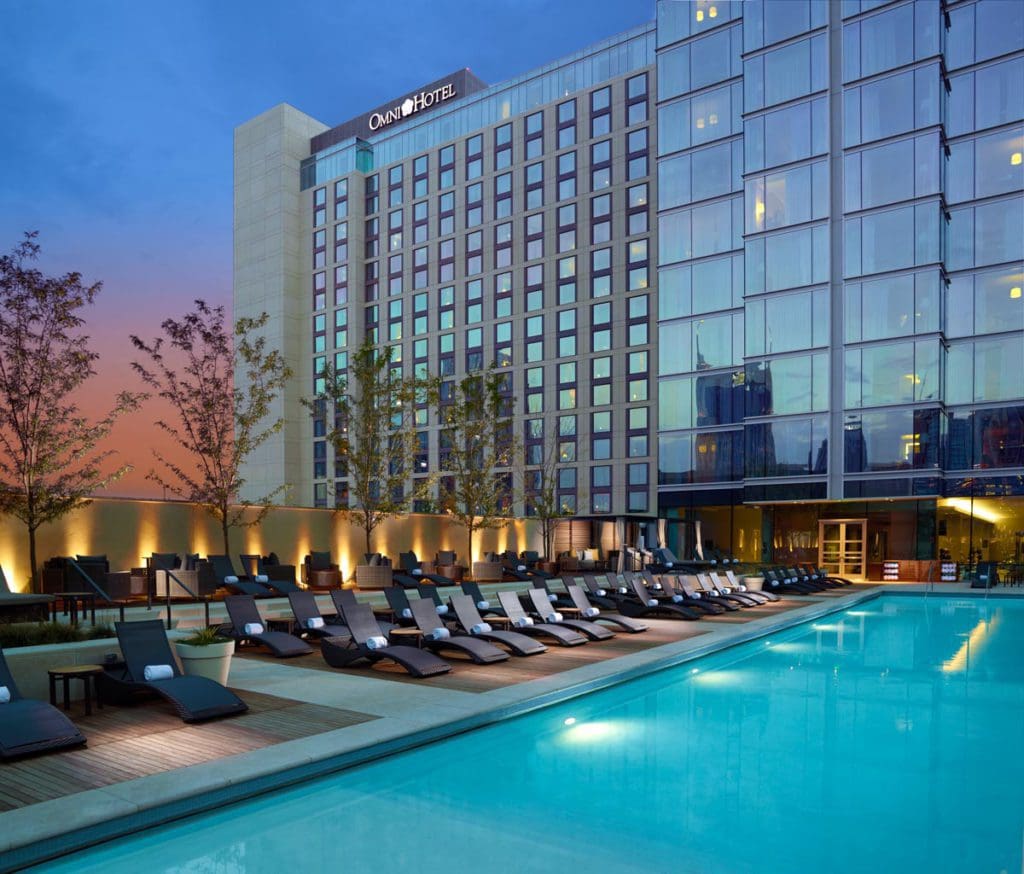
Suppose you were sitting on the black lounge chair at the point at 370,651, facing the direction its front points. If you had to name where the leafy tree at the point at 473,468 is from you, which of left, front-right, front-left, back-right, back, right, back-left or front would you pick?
back-left

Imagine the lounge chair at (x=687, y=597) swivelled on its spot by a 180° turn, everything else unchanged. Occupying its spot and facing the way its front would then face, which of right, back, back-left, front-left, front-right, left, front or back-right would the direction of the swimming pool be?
back-left

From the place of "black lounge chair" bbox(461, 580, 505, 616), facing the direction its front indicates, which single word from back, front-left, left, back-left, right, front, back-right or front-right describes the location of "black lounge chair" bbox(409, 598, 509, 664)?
front-right

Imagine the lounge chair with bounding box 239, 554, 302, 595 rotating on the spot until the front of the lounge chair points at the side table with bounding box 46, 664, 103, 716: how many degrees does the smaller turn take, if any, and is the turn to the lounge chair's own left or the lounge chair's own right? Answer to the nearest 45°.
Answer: approximately 45° to the lounge chair's own right

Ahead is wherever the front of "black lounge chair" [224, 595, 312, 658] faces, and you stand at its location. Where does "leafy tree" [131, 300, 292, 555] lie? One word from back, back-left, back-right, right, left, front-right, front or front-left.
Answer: back-left

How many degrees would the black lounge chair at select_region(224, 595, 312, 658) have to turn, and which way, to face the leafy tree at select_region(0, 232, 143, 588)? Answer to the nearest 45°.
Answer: approximately 180°

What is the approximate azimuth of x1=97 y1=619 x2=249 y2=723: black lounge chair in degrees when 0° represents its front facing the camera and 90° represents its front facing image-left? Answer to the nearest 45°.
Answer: approximately 315°

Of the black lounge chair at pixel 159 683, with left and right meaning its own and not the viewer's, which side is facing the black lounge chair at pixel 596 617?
left

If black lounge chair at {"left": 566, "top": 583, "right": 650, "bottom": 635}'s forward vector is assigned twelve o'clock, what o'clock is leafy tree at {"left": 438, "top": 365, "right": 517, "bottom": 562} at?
The leafy tree is roughly at 7 o'clock from the black lounge chair.
